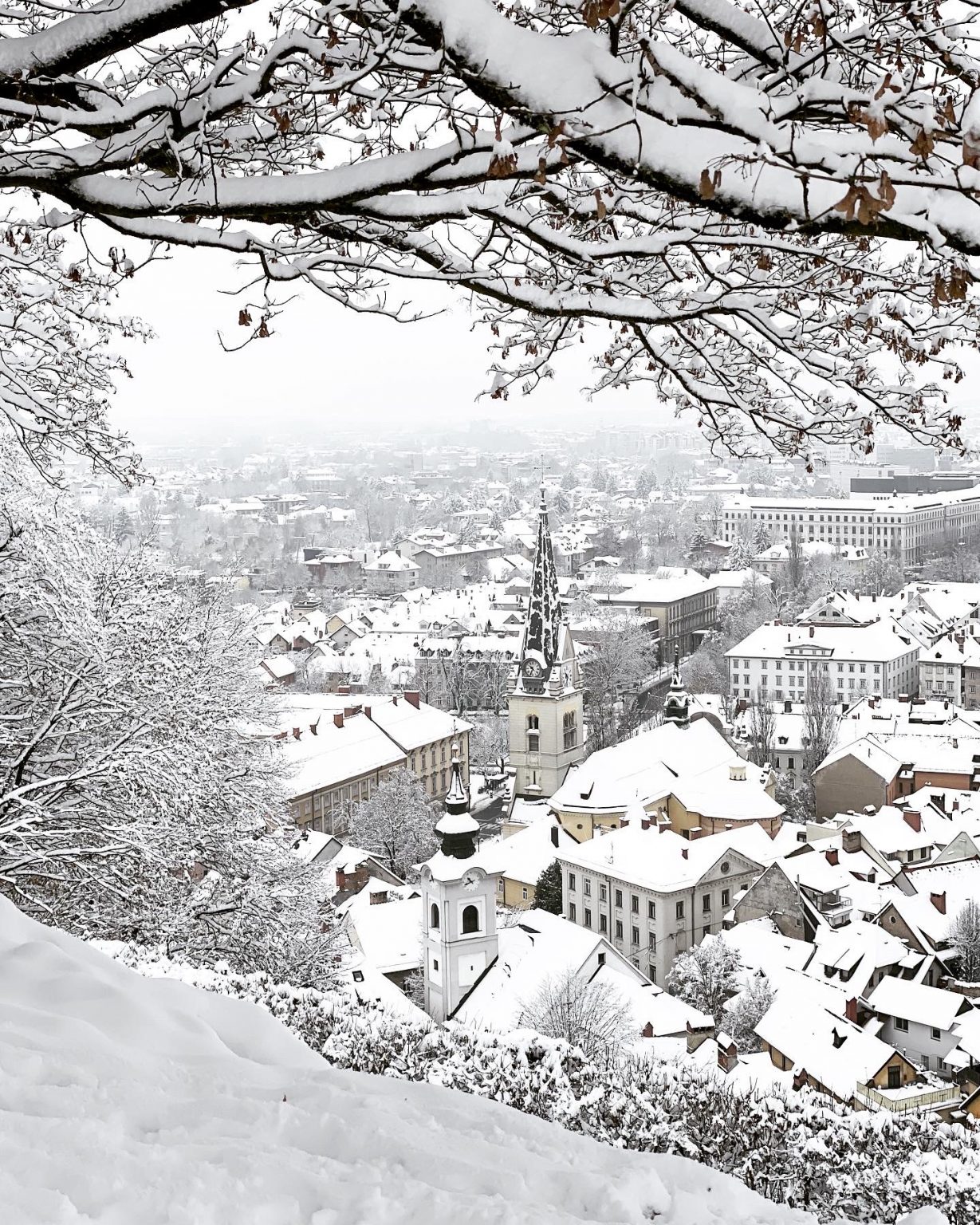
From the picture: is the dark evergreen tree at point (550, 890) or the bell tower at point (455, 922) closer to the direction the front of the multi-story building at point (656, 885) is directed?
the bell tower

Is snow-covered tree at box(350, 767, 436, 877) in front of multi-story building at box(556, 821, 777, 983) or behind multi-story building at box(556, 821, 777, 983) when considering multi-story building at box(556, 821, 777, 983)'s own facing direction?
behind

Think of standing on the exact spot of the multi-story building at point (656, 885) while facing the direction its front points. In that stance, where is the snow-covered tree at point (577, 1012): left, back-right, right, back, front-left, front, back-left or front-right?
front-right

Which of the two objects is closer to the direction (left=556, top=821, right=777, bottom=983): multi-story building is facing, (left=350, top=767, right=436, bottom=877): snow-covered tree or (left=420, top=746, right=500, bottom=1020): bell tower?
the bell tower

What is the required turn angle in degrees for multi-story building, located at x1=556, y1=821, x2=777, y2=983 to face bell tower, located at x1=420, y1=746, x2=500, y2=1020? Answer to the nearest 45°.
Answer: approximately 45° to its right
